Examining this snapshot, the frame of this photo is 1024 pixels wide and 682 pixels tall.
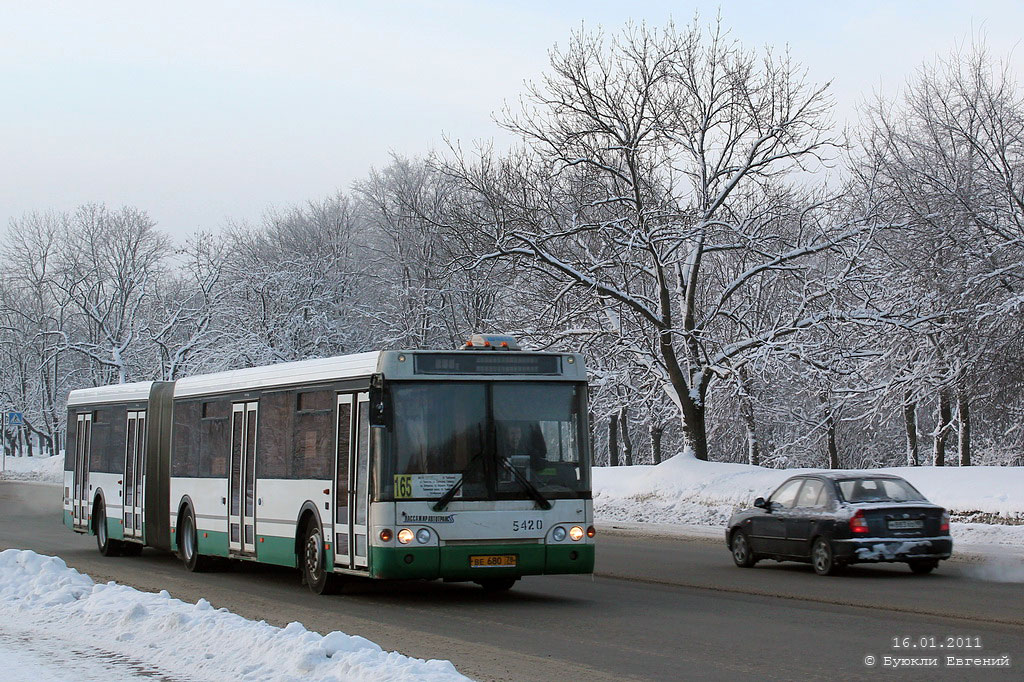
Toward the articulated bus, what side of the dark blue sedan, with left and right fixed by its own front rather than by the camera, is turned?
left

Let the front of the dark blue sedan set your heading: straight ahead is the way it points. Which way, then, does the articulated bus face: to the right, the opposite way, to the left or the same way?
the opposite way
